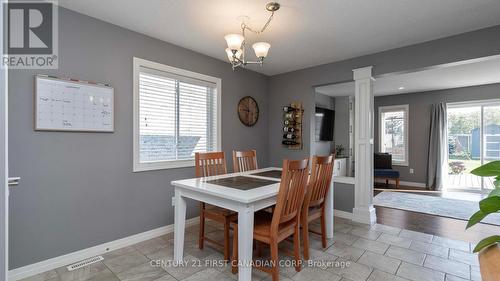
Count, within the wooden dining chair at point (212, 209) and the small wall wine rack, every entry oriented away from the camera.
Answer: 0

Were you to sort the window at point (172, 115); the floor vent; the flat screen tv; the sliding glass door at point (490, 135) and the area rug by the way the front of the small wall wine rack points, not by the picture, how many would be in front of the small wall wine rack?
2

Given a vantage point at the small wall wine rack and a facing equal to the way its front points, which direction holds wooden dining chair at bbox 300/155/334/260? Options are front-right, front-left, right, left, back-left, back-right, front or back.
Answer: front-left

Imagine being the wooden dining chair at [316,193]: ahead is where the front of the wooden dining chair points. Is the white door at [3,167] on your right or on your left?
on your left

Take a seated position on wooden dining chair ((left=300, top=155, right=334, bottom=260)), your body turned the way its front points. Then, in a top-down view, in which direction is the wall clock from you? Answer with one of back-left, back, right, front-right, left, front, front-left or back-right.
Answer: front

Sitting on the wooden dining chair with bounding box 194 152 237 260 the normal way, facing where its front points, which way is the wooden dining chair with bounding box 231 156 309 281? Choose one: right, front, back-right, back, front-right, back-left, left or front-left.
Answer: front

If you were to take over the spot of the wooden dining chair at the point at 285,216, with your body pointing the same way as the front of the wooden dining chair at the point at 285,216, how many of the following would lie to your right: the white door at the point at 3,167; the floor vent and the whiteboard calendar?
0

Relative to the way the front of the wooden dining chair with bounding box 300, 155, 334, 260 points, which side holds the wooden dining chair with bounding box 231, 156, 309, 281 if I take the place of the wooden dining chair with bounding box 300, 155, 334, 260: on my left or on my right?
on my left

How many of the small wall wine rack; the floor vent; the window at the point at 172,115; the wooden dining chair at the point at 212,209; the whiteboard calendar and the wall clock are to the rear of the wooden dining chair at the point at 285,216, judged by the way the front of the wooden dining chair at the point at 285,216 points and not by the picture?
0

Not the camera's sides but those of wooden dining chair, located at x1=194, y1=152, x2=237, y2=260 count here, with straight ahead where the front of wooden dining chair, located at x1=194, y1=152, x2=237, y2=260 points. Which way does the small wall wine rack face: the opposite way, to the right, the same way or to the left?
to the right

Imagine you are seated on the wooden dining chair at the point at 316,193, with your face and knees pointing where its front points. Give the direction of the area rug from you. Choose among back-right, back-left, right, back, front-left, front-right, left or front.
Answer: right

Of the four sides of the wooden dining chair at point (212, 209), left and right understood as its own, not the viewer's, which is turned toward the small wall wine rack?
left

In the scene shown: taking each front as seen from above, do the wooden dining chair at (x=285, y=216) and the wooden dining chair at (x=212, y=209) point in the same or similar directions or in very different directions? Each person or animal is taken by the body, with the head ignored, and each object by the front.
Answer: very different directions

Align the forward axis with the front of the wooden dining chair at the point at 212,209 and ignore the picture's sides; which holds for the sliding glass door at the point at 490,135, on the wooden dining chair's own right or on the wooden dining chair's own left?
on the wooden dining chair's own left

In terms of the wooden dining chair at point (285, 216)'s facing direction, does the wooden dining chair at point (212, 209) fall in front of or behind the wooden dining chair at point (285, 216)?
in front

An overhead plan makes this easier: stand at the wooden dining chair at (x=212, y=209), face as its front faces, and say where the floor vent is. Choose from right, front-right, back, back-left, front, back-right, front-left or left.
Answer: back-right

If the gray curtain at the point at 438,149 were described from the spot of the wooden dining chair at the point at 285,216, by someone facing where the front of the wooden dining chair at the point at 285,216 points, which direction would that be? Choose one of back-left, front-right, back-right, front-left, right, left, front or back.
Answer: right

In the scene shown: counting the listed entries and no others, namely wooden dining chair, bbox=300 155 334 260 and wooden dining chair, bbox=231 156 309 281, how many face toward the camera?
0
